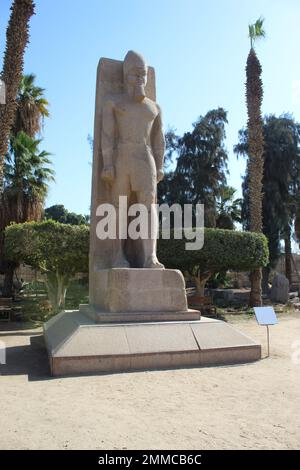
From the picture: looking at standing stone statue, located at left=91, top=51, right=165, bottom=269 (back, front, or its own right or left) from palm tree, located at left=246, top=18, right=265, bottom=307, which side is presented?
left

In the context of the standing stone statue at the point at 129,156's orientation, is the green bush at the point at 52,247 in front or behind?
behind

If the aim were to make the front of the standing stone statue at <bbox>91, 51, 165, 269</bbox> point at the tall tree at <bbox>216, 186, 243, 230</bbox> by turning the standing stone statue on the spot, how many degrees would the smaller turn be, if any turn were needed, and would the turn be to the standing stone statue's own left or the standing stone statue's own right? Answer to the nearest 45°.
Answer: approximately 135° to the standing stone statue's own left

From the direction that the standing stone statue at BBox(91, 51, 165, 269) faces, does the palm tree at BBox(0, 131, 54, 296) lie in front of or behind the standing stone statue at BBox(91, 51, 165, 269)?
behind

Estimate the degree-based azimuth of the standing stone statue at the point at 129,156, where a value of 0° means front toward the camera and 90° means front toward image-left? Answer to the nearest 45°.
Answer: approximately 315°
